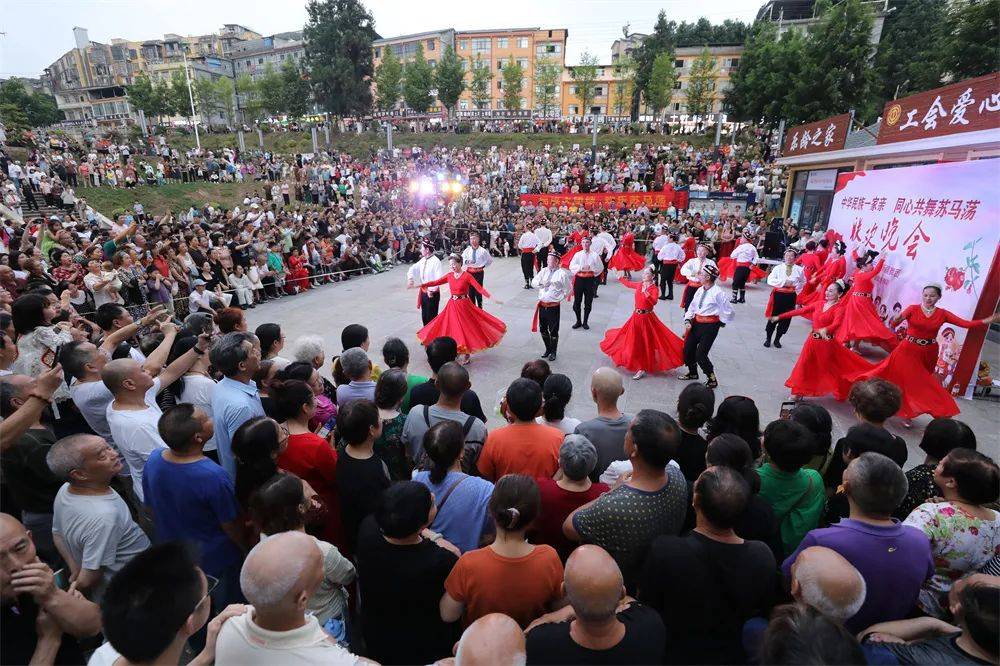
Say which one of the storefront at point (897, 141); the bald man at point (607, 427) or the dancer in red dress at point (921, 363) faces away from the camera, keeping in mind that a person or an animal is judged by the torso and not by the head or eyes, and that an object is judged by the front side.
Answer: the bald man

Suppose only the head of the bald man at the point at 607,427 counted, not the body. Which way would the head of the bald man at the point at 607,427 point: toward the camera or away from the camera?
away from the camera

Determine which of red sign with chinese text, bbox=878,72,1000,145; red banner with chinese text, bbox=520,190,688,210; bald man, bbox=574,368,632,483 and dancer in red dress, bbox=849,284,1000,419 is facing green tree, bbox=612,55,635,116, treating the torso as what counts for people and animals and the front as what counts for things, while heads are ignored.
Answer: the bald man

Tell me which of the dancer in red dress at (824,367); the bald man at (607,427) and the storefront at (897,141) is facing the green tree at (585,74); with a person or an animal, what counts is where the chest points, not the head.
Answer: the bald man

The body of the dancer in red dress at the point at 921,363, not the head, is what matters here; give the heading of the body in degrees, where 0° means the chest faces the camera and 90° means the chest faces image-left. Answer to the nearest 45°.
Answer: approximately 0°

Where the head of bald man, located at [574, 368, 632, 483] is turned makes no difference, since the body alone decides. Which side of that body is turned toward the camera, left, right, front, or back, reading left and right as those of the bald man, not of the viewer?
back

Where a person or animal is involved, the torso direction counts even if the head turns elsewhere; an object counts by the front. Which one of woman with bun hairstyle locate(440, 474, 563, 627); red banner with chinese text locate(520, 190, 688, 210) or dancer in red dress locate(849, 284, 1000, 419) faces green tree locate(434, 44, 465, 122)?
the woman with bun hairstyle

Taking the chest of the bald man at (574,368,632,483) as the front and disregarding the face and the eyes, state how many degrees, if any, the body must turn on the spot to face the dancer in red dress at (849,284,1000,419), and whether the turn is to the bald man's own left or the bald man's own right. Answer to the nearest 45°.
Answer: approximately 45° to the bald man's own right

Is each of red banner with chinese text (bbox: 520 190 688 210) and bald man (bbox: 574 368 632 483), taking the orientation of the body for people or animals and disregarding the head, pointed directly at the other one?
yes

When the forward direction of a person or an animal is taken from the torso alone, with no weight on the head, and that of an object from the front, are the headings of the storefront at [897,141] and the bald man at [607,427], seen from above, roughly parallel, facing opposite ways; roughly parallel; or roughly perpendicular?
roughly perpendicular

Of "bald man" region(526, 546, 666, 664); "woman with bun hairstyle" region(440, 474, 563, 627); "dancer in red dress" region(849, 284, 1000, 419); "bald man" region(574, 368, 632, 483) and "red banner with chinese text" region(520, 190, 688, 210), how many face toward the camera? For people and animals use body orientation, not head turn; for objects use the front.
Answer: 2

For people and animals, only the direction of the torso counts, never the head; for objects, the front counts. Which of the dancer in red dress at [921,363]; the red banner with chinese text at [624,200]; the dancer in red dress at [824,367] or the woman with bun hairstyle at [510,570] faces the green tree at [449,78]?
the woman with bun hairstyle

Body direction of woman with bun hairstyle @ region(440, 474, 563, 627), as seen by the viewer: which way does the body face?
away from the camera

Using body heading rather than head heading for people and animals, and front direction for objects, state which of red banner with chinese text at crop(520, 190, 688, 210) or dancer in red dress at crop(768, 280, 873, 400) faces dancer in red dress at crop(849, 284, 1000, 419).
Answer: the red banner with chinese text

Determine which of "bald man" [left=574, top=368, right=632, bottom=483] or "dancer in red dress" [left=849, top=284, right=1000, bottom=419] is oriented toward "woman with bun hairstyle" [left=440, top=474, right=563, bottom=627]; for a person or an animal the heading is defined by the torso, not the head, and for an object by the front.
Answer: the dancer in red dress

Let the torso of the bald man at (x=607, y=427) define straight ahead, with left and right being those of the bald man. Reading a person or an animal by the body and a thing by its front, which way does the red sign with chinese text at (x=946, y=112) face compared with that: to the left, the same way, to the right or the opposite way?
to the left

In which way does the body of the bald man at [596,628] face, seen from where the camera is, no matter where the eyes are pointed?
away from the camera
